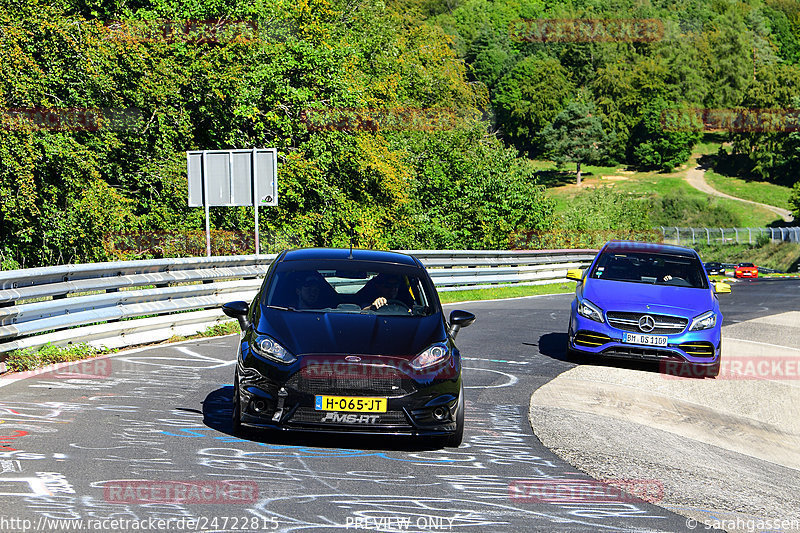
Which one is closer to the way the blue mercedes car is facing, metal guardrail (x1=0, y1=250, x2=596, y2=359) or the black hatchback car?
the black hatchback car

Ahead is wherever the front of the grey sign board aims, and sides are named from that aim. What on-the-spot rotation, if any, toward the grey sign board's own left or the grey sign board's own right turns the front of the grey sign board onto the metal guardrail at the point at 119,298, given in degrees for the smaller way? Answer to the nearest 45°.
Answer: approximately 180°

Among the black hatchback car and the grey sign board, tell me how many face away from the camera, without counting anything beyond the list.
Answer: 1

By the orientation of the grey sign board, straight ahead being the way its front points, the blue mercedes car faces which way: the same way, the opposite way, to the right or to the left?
the opposite way

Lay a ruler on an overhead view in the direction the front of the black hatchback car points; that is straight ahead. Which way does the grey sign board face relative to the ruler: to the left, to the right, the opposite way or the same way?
the opposite way

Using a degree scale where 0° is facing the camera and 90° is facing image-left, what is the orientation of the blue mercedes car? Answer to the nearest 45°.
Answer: approximately 0°

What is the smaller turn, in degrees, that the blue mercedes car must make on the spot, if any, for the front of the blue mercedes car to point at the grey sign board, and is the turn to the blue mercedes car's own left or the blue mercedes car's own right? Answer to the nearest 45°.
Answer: approximately 135° to the blue mercedes car's own right

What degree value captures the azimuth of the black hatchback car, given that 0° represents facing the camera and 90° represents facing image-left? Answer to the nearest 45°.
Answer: approximately 0°

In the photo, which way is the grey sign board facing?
away from the camera

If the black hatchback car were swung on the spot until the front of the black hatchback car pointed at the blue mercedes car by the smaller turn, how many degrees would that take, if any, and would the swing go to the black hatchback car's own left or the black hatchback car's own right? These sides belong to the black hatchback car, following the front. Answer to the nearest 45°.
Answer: approximately 135° to the black hatchback car's own left

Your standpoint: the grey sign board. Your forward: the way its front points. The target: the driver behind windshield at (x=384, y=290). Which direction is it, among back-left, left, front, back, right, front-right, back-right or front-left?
back
